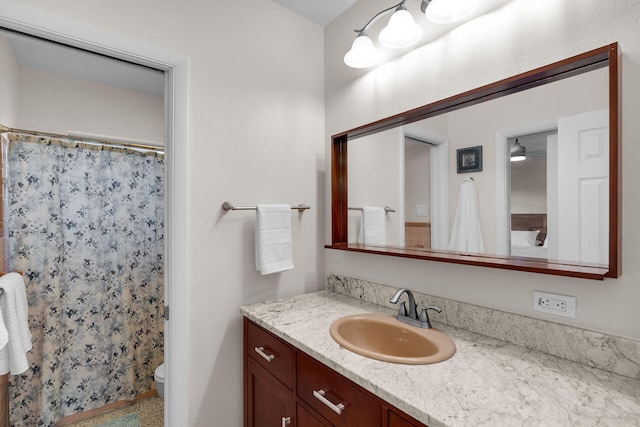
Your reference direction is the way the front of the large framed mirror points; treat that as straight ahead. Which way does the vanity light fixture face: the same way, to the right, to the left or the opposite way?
the same way

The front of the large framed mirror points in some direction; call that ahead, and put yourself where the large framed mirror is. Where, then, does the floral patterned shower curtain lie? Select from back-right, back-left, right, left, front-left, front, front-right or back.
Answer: front-right

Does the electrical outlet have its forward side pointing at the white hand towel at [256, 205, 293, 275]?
no

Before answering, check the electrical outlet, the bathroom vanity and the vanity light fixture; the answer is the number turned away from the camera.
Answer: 0

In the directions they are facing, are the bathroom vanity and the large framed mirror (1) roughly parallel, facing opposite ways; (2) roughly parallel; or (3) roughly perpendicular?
roughly parallel

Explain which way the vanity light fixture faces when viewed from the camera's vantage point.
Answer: facing the viewer and to the left of the viewer

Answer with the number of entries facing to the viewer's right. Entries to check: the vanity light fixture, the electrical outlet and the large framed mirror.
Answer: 0

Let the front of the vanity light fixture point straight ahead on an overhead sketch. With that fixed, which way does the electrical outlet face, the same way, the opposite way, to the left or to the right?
the same way

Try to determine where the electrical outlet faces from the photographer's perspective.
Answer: facing the viewer

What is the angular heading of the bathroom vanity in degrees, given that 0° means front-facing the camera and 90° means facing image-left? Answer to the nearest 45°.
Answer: approximately 45°

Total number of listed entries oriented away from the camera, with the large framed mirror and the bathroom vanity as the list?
0
